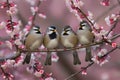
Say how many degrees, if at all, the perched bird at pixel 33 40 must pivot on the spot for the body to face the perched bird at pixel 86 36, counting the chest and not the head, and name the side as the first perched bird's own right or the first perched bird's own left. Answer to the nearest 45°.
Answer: approximately 45° to the first perched bird's own left

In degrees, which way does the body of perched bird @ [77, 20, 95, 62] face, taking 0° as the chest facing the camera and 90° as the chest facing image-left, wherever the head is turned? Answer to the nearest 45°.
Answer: approximately 45°

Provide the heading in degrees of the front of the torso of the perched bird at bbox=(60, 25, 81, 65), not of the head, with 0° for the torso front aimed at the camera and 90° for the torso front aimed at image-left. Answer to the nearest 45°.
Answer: approximately 45°

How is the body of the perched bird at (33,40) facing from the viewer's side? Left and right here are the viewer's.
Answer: facing the viewer and to the right of the viewer

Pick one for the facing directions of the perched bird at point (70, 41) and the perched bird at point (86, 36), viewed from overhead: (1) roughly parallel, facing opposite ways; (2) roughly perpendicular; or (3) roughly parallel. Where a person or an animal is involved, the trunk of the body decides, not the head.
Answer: roughly parallel

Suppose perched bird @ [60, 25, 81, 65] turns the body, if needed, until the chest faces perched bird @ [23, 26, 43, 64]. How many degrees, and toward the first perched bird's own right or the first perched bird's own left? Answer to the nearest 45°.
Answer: approximately 45° to the first perched bird's own right
